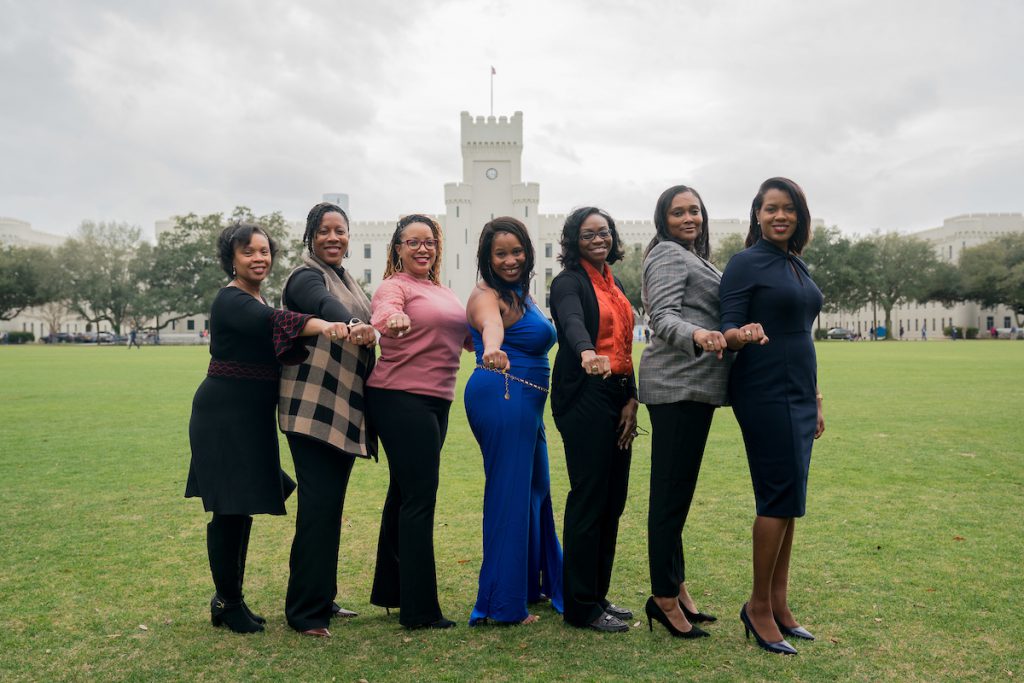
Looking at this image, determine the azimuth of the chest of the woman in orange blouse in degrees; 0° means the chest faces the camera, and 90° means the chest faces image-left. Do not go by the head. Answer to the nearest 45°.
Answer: approximately 315°

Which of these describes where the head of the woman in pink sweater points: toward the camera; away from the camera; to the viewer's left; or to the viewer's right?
toward the camera

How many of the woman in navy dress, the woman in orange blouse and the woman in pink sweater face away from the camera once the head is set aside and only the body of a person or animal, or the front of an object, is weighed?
0

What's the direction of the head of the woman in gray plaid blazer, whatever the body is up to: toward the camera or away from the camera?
toward the camera

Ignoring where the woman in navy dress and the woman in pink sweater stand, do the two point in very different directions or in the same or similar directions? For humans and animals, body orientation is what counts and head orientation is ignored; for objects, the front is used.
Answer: same or similar directions

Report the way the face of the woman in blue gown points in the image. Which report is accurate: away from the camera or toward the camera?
toward the camera

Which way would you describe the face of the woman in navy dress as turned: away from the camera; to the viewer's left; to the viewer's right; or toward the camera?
toward the camera

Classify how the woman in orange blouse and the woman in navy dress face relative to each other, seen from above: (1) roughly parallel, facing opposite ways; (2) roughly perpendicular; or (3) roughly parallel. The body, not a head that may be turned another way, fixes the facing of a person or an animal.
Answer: roughly parallel
